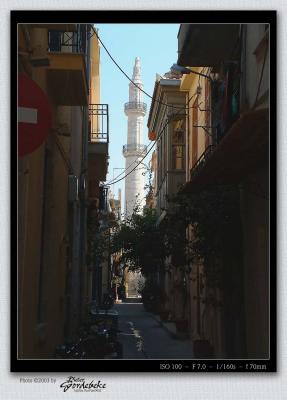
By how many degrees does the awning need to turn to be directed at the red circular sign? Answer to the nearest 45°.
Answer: approximately 45° to its left

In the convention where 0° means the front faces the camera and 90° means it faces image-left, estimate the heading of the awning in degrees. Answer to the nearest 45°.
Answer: approximately 90°
